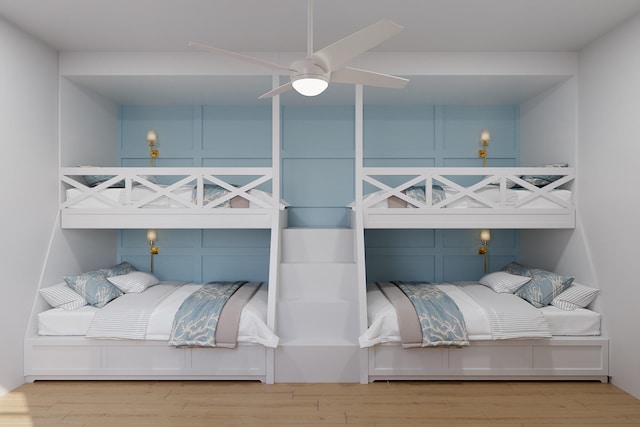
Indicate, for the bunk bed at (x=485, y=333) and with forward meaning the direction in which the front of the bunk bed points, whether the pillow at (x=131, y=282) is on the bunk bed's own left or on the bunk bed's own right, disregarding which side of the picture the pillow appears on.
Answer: on the bunk bed's own right

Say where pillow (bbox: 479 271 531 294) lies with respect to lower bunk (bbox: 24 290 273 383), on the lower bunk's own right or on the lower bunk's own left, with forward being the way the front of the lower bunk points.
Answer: on the lower bunk's own left

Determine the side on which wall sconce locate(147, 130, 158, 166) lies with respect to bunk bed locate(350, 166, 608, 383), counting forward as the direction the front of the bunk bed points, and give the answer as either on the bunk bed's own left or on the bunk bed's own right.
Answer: on the bunk bed's own right

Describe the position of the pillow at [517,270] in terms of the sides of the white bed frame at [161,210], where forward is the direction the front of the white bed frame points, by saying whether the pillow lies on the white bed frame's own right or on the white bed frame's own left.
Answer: on the white bed frame's own left

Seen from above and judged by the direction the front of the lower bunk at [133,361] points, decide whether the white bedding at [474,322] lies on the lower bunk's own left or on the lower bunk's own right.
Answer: on the lower bunk's own left

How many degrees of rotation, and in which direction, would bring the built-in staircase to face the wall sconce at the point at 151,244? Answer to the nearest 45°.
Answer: approximately 135° to its right
